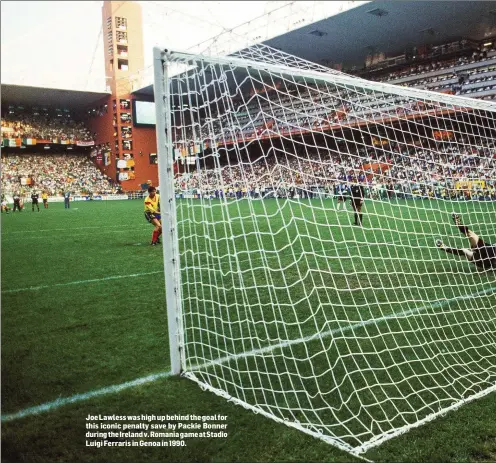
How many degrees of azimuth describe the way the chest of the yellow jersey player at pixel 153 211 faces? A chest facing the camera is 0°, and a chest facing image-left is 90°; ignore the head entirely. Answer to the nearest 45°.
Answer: approximately 315°
